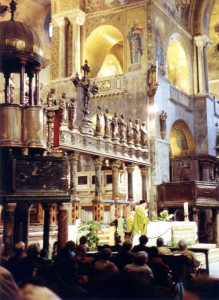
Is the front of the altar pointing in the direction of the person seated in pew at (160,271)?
yes

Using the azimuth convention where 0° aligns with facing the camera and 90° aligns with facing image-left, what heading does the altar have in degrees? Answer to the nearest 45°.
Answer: approximately 0°

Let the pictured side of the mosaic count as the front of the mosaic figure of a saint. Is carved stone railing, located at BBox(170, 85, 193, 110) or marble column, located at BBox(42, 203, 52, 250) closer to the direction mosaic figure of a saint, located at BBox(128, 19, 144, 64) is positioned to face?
the marble column
